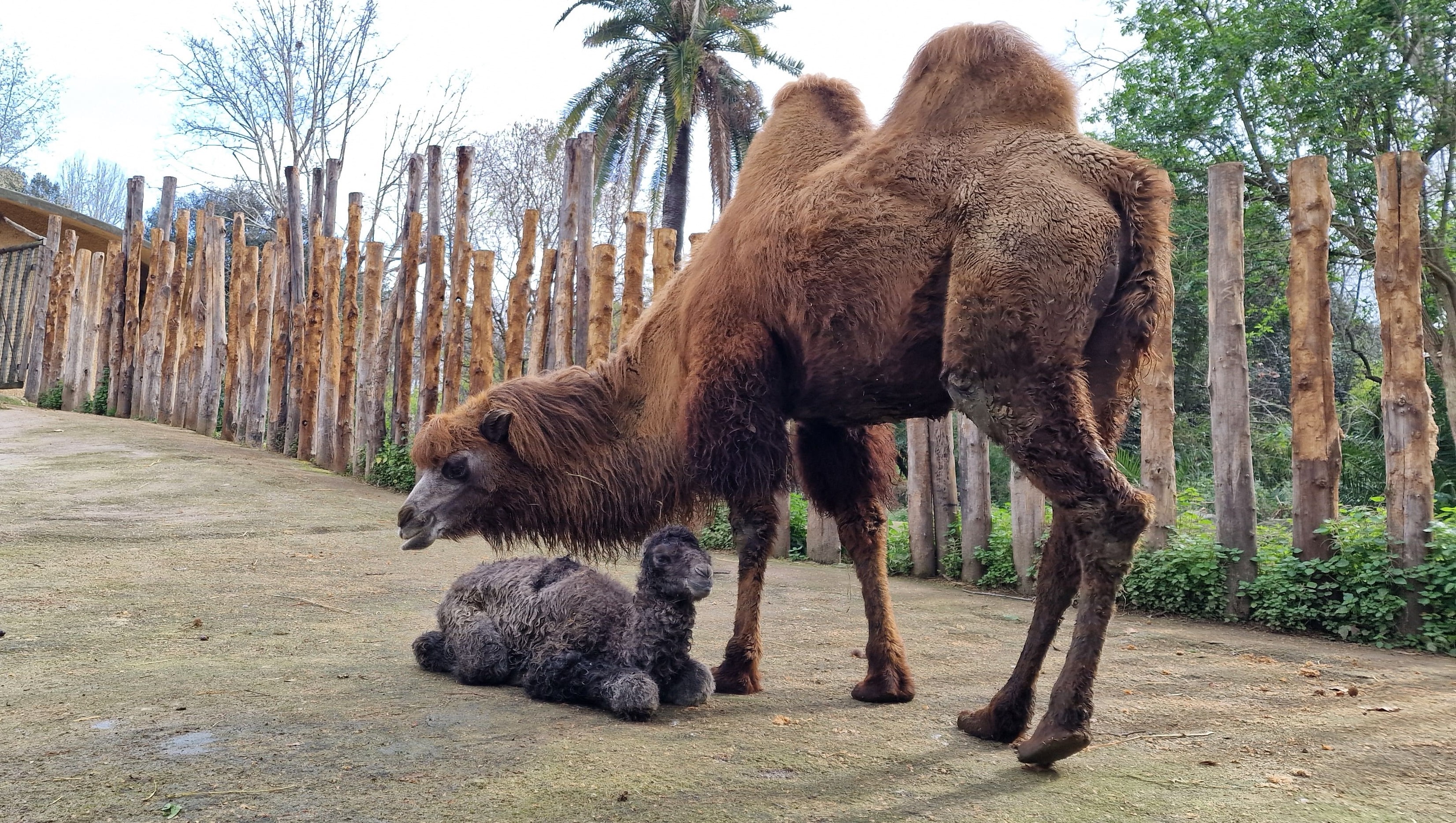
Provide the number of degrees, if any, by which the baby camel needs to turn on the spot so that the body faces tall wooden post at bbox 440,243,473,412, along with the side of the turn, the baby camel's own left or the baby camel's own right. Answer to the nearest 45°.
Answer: approximately 135° to the baby camel's own left

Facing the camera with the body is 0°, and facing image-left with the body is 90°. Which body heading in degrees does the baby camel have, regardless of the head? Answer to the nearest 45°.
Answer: approximately 315°

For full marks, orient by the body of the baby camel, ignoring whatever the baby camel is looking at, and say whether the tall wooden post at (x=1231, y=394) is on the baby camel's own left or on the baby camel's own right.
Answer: on the baby camel's own left

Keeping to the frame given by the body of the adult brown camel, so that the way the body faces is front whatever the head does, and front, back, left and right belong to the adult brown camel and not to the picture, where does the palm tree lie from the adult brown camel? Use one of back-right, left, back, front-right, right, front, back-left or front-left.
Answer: front-right

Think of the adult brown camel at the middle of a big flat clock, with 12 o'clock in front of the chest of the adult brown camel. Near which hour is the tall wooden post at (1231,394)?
The tall wooden post is roughly at 3 o'clock from the adult brown camel.

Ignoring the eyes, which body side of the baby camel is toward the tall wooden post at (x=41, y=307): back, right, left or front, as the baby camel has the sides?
back

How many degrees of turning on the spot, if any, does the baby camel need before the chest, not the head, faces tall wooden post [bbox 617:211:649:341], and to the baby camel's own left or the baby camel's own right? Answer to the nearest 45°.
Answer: approximately 135° to the baby camel's own left

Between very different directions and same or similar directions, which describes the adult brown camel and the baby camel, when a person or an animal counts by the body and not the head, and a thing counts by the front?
very different directions

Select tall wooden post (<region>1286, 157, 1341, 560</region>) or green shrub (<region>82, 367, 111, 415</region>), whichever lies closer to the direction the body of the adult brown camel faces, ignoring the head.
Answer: the green shrub

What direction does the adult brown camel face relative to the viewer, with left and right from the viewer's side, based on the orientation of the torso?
facing away from the viewer and to the left of the viewer

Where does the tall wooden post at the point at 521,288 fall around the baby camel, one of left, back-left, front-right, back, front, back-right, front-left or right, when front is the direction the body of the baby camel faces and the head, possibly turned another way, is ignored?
back-left
